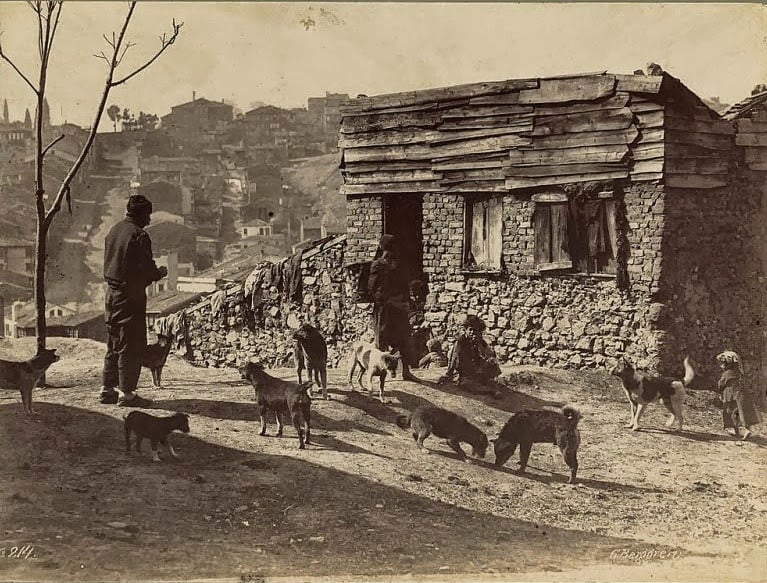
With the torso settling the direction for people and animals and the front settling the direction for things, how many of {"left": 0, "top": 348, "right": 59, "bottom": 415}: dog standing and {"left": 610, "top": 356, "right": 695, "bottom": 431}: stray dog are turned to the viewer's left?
1

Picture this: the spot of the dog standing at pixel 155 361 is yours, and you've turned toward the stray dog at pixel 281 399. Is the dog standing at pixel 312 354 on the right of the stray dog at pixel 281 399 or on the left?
left

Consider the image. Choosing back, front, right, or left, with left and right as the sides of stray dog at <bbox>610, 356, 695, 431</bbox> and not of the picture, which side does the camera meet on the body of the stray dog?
left

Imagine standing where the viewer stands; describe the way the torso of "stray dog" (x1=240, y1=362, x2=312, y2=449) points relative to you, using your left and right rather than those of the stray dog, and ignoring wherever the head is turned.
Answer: facing away from the viewer and to the left of the viewer

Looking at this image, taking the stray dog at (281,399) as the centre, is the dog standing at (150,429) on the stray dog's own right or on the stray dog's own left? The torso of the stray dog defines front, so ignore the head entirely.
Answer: on the stray dog's own left

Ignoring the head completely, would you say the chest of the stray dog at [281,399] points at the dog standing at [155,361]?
yes

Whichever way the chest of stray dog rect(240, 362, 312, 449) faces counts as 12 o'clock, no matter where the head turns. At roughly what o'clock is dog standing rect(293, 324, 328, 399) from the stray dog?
The dog standing is roughly at 2 o'clock from the stray dog.

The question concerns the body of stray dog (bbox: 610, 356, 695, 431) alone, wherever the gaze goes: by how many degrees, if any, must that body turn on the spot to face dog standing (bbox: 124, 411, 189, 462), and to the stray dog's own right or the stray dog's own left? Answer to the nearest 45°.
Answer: approximately 45° to the stray dog's own left

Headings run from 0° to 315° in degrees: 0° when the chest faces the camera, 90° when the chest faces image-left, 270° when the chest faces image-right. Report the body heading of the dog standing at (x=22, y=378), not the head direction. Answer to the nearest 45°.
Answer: approximately 270°

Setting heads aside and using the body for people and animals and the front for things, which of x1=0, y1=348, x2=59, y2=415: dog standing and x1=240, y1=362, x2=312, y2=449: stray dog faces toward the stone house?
the dog standing

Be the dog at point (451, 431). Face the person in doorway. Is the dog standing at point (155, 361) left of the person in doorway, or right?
left
